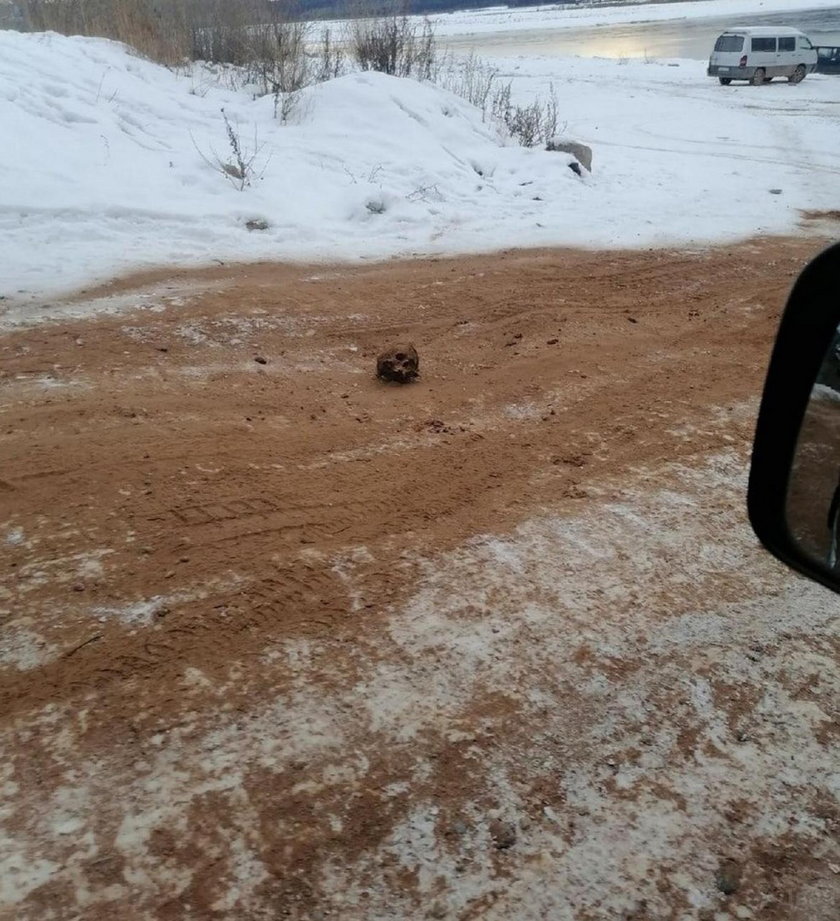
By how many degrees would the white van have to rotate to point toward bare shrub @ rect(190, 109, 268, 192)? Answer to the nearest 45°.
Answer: approximately 135° to its right

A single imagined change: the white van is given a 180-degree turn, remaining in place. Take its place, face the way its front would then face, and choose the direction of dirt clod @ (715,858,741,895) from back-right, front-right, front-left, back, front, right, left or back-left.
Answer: front-left

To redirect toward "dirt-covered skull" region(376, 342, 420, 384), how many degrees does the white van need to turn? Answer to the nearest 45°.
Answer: approximately 135° to its right

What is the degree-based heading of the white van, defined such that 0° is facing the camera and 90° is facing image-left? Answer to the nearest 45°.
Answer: approximately 225°

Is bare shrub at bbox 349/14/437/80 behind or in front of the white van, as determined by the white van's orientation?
behind

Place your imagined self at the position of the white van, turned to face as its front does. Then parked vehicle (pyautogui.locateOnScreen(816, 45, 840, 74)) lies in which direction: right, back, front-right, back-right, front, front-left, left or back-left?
front

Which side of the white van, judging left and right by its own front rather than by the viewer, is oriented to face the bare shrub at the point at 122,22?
back

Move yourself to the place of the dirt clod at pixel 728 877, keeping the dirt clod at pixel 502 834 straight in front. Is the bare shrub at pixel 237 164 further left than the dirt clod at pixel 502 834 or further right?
right

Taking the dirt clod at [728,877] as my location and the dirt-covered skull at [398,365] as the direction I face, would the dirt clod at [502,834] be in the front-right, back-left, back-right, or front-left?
front-left

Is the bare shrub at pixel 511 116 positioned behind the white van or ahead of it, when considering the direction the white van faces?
behind

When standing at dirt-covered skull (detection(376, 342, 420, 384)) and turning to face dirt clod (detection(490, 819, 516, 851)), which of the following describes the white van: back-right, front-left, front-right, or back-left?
back-left

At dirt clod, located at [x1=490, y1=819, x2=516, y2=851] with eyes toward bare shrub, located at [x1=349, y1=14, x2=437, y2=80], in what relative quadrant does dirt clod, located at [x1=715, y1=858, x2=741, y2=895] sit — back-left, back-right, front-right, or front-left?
back-right

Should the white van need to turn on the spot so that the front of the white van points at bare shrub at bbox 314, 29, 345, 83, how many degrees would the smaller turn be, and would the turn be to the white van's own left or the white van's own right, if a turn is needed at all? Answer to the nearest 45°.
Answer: approximately 180°
